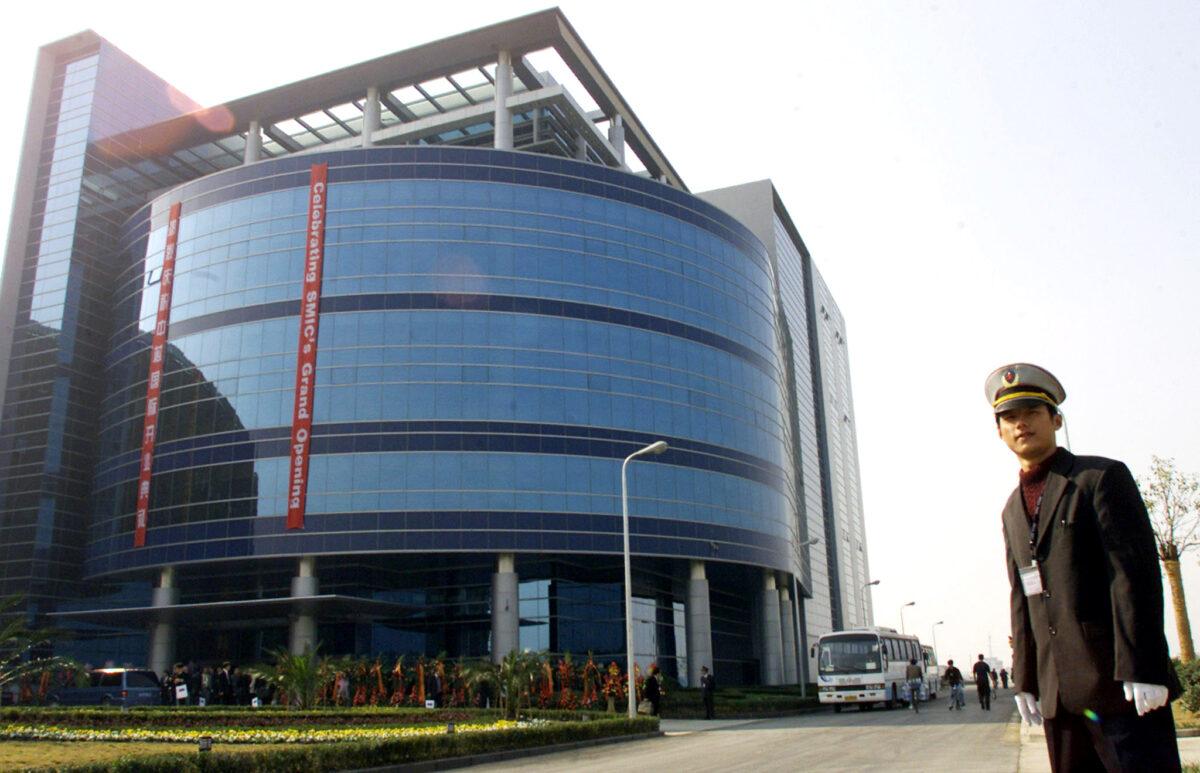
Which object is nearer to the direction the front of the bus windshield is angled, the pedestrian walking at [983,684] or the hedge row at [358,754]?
the hedge row

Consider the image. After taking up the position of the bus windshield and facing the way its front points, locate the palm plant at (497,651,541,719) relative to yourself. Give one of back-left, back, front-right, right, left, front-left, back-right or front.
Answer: front-right

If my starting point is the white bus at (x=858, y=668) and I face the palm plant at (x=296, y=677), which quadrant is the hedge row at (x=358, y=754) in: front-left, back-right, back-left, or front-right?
front-left

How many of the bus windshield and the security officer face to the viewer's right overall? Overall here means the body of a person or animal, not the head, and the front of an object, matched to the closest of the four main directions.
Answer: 0

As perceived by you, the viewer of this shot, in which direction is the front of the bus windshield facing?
facing the viewer

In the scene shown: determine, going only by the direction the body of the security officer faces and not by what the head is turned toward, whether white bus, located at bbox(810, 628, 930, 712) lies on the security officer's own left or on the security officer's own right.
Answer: on the security officer's own right

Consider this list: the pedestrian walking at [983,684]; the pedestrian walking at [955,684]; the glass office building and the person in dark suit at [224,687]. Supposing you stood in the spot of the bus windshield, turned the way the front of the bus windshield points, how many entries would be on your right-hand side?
2

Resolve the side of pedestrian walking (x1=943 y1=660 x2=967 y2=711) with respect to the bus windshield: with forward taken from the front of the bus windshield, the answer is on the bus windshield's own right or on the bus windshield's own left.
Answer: on the bus windshield's own left

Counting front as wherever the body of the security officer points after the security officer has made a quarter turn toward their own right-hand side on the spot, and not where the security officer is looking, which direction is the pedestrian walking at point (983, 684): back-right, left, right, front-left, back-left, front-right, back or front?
front-right

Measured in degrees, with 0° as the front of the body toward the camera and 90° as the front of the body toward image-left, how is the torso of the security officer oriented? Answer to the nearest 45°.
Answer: approximately 45°

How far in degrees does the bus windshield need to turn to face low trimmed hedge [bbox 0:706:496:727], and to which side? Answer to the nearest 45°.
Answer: approximately 45° to its right

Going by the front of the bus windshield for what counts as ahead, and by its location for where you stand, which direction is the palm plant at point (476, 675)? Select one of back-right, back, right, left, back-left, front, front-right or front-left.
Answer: front-right

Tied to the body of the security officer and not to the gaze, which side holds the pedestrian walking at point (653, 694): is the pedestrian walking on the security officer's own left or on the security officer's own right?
on the security officer's own right

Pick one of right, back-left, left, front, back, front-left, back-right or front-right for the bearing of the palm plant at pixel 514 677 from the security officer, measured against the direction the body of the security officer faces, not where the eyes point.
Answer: right
